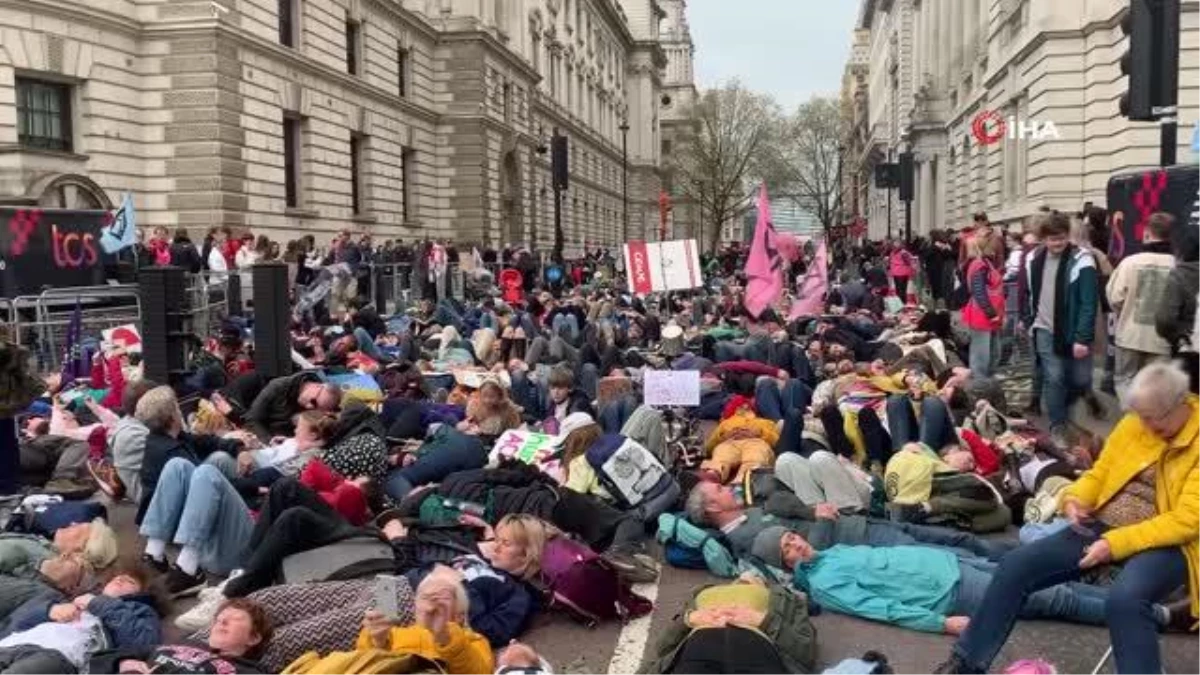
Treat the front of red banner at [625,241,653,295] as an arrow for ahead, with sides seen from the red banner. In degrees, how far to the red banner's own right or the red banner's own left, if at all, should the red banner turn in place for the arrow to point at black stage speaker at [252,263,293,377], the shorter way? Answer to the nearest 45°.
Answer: approximately 45° to the red banner's own right

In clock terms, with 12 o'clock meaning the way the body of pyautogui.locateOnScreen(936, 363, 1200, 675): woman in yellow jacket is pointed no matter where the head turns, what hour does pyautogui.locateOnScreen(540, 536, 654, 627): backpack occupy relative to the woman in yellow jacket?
The backpack is roughly at 2 o'clock from the woman in yellow jacket.

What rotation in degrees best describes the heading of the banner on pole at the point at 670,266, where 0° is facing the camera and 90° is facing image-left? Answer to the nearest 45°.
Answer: approximately 0°

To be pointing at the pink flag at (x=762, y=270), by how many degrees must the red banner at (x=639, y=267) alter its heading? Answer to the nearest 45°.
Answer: approximately 45° to its left

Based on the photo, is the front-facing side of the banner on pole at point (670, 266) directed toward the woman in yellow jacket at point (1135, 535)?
yes
